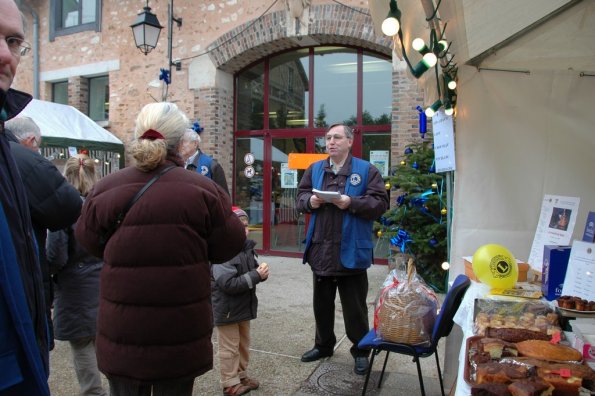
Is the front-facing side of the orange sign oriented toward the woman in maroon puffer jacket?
yes

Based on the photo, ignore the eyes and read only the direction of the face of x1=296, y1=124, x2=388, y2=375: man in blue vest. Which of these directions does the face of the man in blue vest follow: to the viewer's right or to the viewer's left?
to the viewer's left

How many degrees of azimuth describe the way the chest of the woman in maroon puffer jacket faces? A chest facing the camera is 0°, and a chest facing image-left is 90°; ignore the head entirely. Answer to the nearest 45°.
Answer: approximately 180°

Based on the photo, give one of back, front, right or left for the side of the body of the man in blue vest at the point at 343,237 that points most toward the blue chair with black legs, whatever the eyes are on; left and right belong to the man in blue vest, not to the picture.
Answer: left

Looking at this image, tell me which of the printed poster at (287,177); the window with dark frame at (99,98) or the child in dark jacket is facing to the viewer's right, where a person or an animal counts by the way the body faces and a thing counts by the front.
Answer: the child in dark jacket

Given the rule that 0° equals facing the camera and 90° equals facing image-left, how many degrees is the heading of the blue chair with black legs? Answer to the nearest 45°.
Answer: approximately 90°

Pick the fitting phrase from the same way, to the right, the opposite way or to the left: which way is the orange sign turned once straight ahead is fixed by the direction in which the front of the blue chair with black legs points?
to the left

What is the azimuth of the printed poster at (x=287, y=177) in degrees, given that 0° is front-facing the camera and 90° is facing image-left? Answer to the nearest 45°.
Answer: approximately 0°
